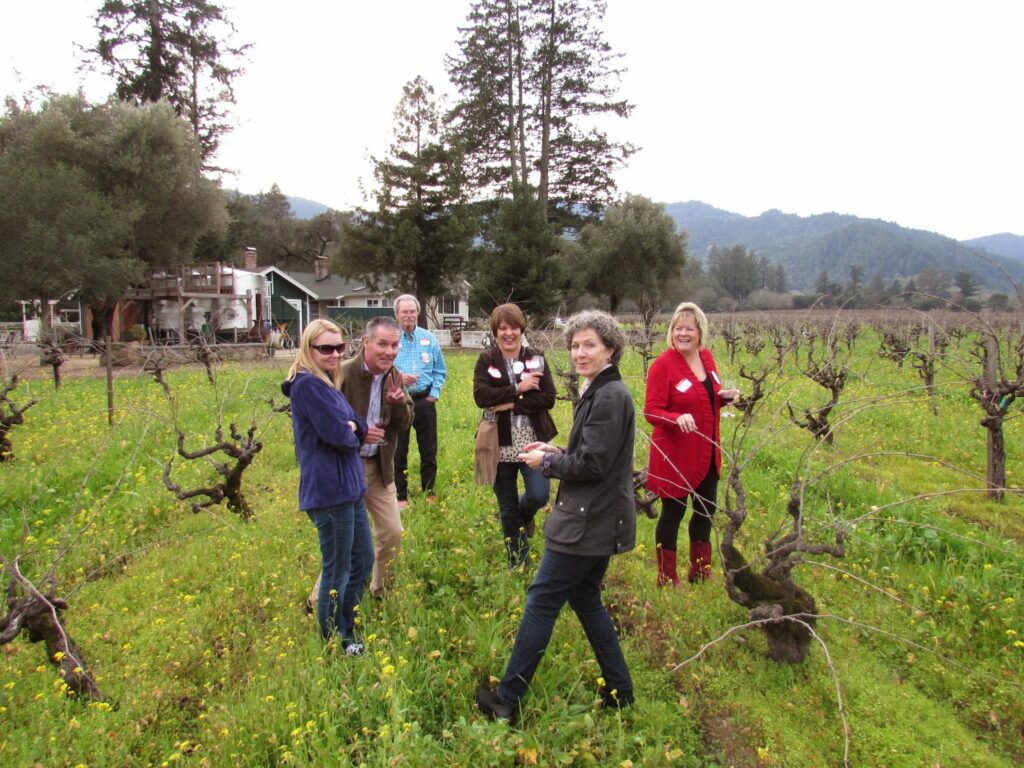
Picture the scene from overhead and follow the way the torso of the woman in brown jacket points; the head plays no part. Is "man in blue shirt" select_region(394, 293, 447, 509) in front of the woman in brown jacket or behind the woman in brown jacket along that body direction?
behind

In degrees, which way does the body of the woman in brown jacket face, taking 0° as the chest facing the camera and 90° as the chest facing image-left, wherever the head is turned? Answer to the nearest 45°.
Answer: approximately 0°

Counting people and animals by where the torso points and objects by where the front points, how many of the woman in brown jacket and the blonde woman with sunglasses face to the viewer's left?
0

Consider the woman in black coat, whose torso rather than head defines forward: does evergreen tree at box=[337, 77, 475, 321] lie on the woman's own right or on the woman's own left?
on the woman's own right

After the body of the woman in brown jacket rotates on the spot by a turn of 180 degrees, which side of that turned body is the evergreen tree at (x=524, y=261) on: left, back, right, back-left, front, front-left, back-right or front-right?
front

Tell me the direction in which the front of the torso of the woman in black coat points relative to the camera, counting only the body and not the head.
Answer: to the viewer's left

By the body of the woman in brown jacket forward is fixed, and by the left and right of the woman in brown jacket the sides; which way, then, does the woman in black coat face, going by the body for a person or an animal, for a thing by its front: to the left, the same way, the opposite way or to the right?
to the right

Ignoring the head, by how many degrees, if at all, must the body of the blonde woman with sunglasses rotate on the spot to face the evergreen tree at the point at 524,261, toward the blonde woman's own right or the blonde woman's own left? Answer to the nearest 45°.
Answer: approximately 135° to the blonde woman's own left

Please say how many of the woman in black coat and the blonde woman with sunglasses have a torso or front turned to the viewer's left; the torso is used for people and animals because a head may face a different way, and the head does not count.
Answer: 1

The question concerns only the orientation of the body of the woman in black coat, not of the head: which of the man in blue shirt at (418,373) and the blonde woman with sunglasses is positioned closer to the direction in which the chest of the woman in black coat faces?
the blonde woman with sunglasses
